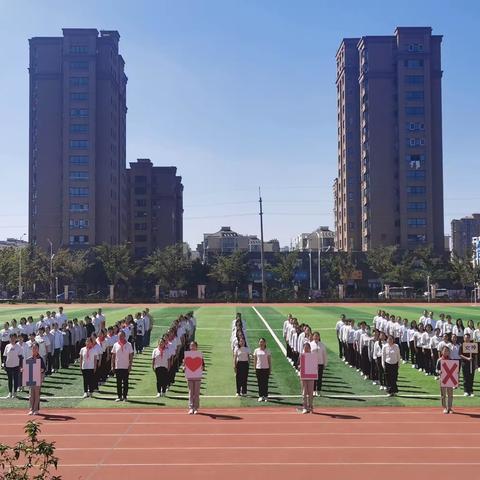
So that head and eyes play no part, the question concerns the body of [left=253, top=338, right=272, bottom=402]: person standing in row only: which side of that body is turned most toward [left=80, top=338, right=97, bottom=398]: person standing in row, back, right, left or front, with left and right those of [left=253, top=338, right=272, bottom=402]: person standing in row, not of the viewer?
right

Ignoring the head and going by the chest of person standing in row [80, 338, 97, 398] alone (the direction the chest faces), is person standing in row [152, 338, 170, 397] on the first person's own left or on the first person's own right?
on the first person's own left

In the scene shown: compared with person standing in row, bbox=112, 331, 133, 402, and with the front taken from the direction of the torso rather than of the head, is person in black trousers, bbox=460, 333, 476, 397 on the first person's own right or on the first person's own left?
on the first person's own left

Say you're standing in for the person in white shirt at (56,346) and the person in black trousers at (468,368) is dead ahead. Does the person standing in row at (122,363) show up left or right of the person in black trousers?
right

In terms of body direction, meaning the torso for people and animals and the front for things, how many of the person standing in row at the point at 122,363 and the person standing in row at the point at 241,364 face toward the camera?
2

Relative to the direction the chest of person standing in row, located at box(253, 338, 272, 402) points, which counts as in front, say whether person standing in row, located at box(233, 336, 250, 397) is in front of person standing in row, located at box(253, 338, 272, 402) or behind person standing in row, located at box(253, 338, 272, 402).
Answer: behind
